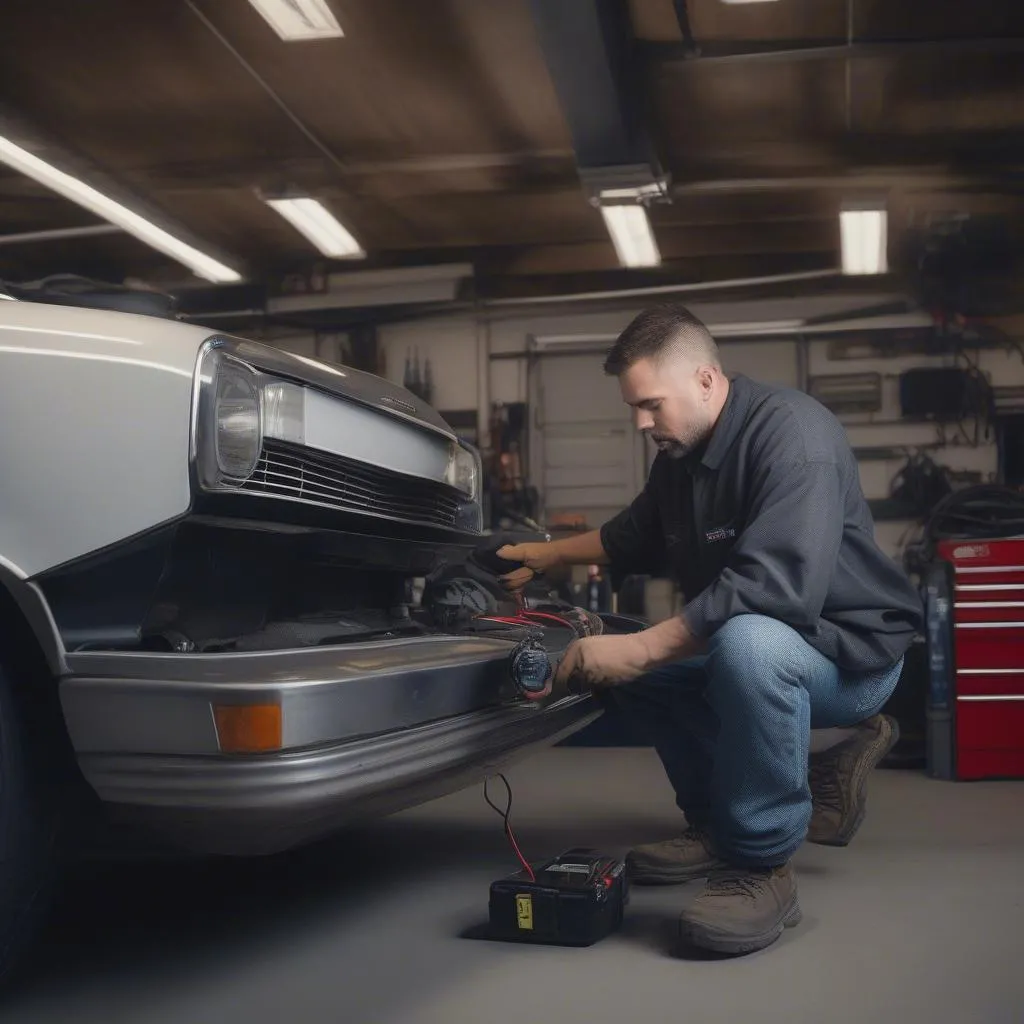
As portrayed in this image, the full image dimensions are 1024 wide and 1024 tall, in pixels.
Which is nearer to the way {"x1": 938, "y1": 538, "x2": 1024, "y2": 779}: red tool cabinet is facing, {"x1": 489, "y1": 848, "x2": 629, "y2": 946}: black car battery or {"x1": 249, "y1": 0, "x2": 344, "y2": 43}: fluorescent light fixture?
the black car battery

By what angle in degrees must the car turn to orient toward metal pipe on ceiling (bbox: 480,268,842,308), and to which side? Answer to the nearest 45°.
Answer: approximately 90° to its left

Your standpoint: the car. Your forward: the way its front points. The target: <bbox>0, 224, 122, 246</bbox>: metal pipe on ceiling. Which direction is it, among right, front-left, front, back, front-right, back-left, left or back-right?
back-left

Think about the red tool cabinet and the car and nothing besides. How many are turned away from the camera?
0

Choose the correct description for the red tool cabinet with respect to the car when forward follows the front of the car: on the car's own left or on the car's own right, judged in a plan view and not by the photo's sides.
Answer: on the car's own left

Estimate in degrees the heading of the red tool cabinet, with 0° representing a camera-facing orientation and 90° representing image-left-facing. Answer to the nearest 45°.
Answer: approximately 0°

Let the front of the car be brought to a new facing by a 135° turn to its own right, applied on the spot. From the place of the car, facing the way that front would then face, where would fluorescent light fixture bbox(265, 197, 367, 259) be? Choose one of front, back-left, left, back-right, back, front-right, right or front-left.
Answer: right

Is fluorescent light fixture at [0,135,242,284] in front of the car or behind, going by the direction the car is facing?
behind

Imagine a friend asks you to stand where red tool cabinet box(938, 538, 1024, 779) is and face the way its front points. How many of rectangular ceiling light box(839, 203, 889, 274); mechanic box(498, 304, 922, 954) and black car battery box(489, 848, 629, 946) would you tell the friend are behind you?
1

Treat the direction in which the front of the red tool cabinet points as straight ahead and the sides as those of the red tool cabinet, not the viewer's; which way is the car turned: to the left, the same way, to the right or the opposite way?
to the left

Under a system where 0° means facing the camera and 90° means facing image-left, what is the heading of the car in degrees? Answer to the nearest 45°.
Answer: approximately 315°

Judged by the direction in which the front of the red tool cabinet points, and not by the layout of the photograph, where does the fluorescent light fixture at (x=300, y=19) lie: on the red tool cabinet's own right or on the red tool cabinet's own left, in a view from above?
on the red tool cabinet's own right

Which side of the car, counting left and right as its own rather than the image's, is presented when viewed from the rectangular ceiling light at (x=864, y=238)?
left
